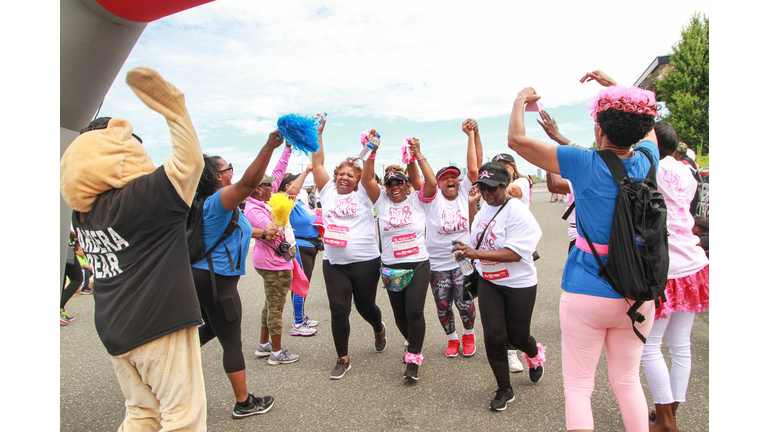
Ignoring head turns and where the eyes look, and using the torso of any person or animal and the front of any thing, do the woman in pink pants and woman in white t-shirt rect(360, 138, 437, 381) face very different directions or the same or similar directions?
very different directions

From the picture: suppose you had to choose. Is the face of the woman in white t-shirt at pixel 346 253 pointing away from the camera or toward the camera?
toward the camera

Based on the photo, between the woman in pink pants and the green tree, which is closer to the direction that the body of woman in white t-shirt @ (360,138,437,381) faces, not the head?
the woman in pink pants

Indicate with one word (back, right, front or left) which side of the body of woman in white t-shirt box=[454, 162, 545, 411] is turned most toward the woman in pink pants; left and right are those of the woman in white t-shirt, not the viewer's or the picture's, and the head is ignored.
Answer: left

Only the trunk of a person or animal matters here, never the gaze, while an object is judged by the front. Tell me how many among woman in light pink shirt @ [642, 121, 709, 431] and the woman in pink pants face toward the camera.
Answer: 0

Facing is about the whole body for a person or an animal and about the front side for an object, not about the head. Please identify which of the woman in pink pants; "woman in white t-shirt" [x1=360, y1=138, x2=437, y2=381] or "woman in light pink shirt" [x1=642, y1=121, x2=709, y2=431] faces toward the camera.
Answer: "woman in white t-shirt" [x1=360, y1=138, x2=437, y2=381]

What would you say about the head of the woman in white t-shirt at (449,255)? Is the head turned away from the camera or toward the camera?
toward the camera

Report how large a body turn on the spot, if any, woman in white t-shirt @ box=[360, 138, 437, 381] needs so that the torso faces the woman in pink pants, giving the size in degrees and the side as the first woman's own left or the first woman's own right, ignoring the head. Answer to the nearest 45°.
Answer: approximately 45° to the first woman's own left

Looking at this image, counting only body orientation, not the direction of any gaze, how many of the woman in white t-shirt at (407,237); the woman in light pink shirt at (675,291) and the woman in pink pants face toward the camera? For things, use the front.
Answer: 1

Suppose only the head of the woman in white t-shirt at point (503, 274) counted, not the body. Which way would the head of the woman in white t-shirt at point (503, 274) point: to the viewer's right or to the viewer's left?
to the viewer's left

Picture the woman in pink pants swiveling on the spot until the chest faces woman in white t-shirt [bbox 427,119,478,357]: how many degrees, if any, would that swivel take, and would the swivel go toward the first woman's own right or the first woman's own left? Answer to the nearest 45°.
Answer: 0° — they already face them

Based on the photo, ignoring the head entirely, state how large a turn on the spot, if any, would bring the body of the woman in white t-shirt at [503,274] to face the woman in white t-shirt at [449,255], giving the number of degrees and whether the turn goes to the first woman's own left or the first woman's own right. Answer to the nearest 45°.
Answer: approximately 90° to the first woman's own right

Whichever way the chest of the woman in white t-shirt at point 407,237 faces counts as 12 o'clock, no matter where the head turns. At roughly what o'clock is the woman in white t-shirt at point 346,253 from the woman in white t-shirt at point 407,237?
the woman in white t-shirt at point 346,253 is roughly at 3 o'clock from the woman in white t-shirt at point 407,237.

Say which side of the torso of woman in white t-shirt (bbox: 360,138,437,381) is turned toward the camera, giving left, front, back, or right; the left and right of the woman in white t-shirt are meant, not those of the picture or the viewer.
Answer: front
